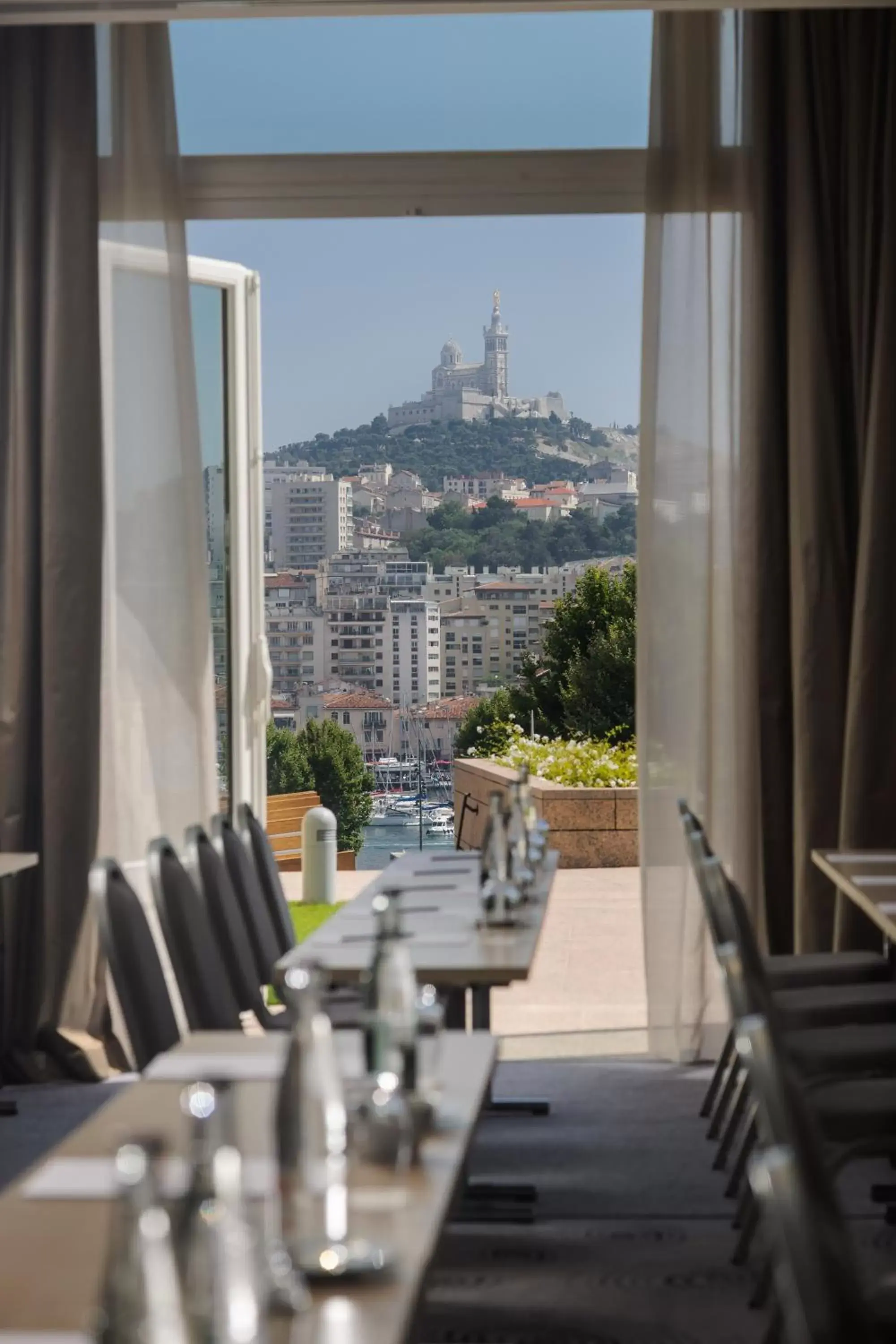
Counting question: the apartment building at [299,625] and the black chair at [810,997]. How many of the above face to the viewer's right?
1

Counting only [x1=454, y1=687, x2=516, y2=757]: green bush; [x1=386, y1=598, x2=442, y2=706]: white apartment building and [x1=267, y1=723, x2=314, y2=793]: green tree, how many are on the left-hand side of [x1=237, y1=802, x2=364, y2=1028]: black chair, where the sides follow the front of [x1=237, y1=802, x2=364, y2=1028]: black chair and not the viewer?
3

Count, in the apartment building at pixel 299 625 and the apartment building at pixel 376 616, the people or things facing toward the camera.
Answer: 2

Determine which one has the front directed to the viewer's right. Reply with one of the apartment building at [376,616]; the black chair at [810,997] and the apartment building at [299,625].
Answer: the black chair

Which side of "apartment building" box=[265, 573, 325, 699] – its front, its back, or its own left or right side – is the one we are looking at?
front

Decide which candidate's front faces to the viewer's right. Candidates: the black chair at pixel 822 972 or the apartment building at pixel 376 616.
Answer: the black chair

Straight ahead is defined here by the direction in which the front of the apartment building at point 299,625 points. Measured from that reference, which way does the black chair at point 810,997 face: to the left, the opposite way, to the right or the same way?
to the left

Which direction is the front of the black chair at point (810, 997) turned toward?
to the viewer's right

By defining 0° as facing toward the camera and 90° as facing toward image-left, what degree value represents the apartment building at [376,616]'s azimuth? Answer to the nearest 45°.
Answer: approximately 0°

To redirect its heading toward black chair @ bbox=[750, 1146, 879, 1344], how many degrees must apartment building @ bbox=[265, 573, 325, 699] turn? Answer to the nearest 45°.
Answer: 0° — it already faces it

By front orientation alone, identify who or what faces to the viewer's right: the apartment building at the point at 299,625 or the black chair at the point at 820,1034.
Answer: the black chair

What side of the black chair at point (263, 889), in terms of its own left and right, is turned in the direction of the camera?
right

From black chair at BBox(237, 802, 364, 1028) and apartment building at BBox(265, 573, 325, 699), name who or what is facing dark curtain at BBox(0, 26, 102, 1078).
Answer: the apartment building

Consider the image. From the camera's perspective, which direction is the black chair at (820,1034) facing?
to the viewer's right

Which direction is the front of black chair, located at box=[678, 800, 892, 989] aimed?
to the viewer's right

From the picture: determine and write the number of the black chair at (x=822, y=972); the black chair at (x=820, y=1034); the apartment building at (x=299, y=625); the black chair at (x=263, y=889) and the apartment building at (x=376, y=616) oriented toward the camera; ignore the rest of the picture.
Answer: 2

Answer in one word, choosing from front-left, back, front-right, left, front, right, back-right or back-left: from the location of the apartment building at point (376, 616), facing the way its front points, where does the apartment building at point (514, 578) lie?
left
